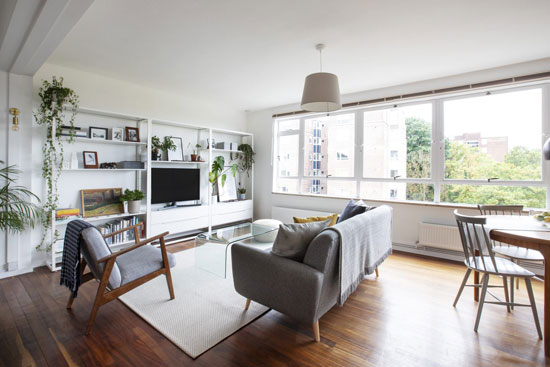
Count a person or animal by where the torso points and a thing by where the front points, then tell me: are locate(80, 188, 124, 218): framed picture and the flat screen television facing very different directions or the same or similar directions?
same or similar directions

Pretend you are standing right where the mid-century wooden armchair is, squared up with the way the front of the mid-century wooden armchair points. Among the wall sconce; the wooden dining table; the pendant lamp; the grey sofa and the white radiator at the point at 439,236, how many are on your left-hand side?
1

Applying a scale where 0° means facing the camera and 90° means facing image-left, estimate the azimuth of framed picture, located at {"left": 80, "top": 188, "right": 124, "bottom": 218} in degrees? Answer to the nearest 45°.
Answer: approximately 315°

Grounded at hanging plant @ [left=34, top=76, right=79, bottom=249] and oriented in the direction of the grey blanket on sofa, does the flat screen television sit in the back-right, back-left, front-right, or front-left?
front-left

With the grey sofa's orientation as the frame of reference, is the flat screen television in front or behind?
in front

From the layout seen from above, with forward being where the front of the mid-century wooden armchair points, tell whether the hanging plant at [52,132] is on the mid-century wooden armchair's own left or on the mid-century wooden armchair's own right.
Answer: on the mid-century wooden armchair's own left

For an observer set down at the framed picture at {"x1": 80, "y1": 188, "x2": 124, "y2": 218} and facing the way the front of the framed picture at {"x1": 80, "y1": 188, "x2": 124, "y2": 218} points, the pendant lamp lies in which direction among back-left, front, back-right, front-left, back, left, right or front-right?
front

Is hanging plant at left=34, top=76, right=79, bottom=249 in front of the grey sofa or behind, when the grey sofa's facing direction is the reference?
in front

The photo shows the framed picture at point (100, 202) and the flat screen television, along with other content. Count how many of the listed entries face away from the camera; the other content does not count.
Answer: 0

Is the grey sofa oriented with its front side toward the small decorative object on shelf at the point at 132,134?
yes

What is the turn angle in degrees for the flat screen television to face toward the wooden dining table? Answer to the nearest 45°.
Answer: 0° — it already faces it

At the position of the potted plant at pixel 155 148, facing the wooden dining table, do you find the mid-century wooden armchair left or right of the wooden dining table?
right

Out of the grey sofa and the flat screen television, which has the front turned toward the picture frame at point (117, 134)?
the grey sofa

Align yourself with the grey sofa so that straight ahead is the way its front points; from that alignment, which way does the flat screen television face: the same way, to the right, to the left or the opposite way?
the opposite way

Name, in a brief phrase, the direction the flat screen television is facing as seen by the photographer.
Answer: facing the viewer and to the right of the viewer

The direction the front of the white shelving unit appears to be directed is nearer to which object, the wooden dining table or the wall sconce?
the wooden dining table

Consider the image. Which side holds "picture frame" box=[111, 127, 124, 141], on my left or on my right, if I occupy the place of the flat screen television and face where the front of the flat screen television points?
on my right
